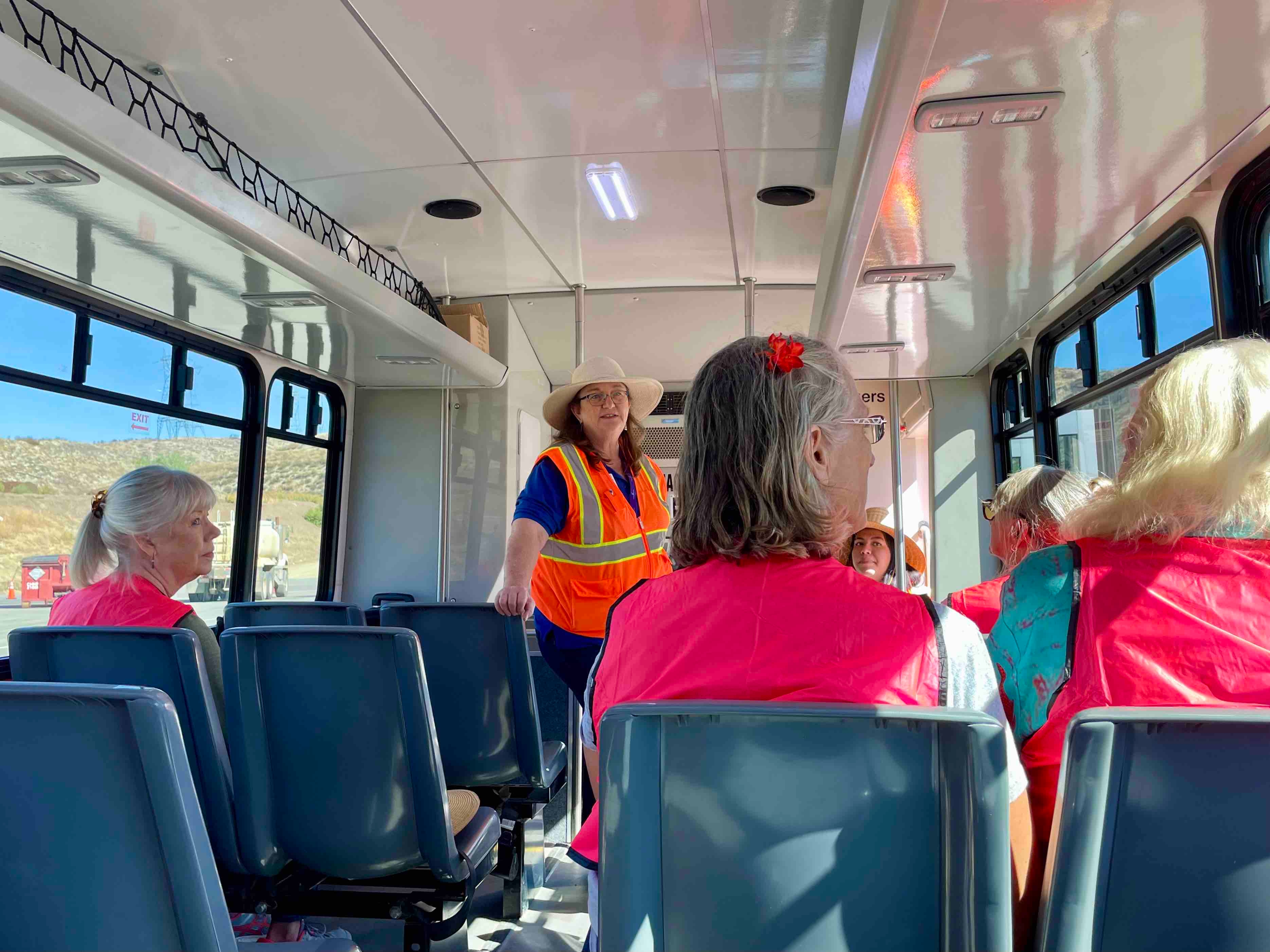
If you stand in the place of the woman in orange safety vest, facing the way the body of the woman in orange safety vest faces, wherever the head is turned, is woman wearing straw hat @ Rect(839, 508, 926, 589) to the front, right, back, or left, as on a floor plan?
left

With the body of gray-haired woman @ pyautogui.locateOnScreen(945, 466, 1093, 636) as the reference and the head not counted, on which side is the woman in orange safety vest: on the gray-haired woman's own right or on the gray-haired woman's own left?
on the gray-haired woman's own left

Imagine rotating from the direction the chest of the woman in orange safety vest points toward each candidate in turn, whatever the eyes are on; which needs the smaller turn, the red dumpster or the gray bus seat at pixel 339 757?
the gray bus seat

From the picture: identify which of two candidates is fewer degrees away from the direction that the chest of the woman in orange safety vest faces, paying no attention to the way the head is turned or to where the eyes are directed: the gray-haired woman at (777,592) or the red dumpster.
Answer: the gray-haired woman

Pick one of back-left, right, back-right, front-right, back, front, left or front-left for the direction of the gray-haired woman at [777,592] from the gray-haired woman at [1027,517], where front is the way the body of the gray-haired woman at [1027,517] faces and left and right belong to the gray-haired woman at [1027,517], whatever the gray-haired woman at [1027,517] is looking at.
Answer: back-left

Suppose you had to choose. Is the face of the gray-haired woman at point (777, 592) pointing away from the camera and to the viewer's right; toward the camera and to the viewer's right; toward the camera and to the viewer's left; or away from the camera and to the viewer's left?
away from the camera and to the viewer's right

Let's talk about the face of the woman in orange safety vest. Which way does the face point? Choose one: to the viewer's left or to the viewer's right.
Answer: to the viewer's right

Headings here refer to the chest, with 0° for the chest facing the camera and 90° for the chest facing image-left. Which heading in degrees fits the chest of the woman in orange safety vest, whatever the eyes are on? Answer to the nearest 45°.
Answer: approximately 315°

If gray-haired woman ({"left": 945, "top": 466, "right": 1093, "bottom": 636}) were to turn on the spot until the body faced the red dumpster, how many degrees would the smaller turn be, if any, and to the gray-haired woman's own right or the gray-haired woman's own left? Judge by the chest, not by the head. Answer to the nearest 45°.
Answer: approximately 45° to the gray-haired woman's own left

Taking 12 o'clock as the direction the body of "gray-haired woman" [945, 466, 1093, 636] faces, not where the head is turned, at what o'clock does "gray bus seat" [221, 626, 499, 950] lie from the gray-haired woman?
The gray bus seat is roughly at 9 o'clock from the gray-haired woman.

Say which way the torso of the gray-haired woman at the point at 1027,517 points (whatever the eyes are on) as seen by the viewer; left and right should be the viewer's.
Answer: facing away from the viewer and to the left of the viewer
